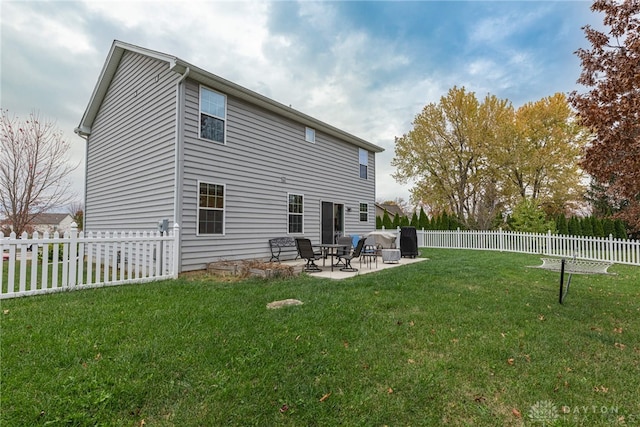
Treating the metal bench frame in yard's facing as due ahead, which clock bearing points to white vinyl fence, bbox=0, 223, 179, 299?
The white vinyl fence is roughly at 3 o'clock from the metal bench frame in yard.

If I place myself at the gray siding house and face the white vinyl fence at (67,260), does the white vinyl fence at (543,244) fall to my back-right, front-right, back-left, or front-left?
back-left

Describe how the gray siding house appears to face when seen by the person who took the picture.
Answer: facing away from the viewer and to the left of the viewer

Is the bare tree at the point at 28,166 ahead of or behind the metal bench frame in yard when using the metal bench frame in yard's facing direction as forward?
behind

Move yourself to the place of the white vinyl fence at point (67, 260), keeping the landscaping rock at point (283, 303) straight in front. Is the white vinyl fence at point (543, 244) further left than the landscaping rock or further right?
left

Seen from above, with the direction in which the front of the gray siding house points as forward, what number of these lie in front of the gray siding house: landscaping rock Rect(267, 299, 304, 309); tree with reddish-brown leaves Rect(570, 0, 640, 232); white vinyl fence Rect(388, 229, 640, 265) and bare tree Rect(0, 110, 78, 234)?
1

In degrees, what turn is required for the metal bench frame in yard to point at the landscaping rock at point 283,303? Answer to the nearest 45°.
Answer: approximately 45° to its right

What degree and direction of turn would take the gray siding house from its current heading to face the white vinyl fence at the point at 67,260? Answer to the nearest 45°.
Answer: approximately 90° to its left
